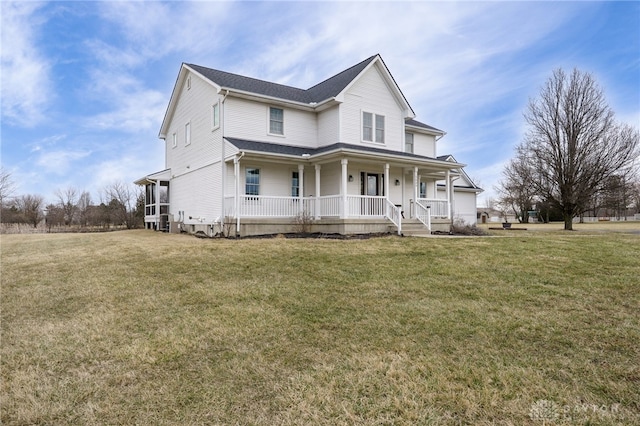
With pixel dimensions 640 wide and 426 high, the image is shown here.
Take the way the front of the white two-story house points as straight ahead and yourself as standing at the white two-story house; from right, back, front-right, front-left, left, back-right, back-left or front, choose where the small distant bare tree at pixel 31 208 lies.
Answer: back

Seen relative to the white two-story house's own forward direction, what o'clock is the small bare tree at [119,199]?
The small bare tree is roughly at 6 o'clock from the white two-story house.

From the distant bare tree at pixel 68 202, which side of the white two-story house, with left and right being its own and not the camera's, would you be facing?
back

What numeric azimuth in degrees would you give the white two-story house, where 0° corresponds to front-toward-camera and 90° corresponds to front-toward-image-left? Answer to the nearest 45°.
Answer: approximately 315°

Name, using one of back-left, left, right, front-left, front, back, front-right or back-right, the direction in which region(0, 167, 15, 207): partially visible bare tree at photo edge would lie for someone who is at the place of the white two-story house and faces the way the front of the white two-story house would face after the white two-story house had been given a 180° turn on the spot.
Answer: front

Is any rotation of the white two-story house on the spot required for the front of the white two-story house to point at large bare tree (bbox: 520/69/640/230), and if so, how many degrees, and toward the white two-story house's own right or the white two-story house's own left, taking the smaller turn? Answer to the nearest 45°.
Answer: approximately 45° to the white two-story house's own left
